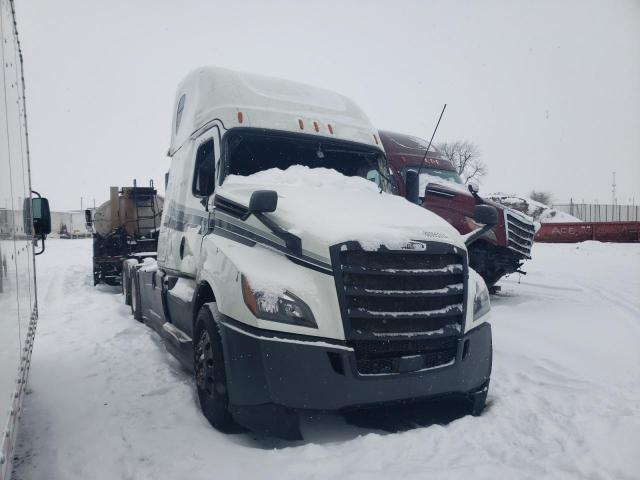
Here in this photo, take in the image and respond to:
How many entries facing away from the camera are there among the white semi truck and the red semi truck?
0

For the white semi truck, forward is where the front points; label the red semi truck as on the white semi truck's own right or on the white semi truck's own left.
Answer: on the white semi truck's own left

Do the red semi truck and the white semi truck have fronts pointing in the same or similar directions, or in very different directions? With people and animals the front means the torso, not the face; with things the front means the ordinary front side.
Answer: same or similar directions

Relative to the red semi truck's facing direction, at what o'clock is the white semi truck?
The white semi truck is roughly at 2 o'clock from the red semi truck.

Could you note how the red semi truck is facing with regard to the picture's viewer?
facing the viewer and to the right of the viewer

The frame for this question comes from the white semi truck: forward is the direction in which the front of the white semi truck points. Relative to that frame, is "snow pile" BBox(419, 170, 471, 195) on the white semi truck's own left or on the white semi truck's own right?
on the white semi truck's own left
